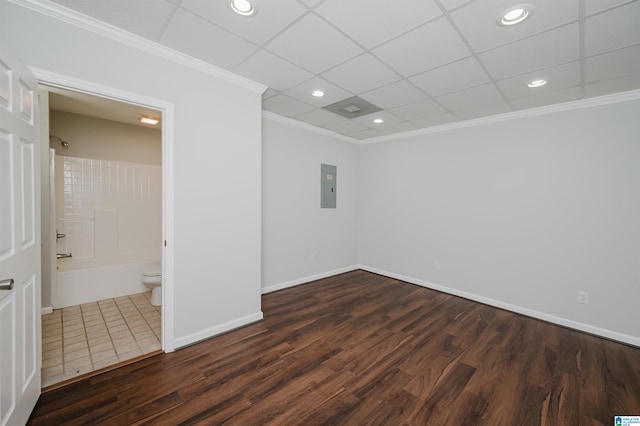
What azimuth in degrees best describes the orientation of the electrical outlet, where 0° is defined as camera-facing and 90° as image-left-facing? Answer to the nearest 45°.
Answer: approximately 0°

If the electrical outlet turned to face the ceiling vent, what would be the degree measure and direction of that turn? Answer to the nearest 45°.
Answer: approximately 45° to its right

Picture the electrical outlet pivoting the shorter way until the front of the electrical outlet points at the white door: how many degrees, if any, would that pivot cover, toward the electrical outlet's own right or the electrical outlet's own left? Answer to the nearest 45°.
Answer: approximately 45° to the electrical outlet's own right

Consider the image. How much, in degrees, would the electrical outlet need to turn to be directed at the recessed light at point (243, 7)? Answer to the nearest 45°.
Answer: approximately 45° to its right

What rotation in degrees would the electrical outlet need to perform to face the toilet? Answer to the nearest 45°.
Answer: approximately 45° to its right

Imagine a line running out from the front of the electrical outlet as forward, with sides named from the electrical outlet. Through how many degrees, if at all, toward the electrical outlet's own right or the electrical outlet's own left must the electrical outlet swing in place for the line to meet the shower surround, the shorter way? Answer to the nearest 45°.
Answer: approximately 45° to the electrical outlet's own right

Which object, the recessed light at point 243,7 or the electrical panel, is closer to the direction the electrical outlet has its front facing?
the recessed light

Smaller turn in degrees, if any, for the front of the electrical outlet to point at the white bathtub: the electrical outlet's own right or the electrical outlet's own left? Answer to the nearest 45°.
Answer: approximately 45° to the electrical outlet's own right
